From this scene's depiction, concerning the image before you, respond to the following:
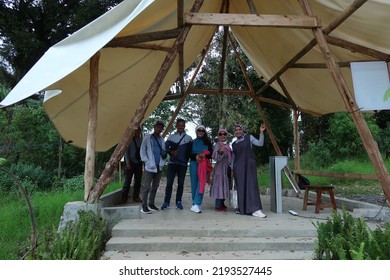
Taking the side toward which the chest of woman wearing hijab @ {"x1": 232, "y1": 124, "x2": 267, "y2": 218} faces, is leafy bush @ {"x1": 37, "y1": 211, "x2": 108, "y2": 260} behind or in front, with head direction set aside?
in front

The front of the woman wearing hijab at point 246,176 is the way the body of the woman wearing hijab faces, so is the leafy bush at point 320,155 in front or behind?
behind

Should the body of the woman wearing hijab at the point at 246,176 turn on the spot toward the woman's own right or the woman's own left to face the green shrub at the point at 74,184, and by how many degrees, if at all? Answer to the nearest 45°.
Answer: approximately 135° to the woman's own right

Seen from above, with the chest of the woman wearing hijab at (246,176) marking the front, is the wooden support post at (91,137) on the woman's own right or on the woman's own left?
on the woman's own right

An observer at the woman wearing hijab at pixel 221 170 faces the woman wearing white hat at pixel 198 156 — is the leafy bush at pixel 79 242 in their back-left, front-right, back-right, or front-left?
front-left

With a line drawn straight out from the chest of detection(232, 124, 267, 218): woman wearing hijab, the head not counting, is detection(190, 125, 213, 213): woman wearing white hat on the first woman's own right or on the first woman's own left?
on the first woman's own right

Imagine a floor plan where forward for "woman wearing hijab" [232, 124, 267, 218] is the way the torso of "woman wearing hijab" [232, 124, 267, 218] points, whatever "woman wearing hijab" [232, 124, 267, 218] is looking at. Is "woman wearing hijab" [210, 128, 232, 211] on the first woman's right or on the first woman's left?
on the first woman's right

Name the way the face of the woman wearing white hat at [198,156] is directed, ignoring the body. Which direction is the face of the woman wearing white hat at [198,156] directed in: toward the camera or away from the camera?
toward the camera

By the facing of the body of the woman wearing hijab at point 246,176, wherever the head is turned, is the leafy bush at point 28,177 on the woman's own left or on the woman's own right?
on the woman's own right

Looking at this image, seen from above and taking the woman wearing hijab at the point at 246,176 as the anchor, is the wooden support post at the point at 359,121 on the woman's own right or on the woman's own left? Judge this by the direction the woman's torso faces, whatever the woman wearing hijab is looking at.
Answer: on the woman's own left

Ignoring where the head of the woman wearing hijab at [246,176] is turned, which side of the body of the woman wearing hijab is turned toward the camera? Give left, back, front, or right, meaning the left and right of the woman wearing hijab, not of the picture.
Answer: front

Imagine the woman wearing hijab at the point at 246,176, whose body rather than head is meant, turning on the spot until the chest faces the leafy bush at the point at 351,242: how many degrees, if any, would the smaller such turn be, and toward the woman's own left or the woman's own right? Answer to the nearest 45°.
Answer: approximately 45° to the woman's own left
